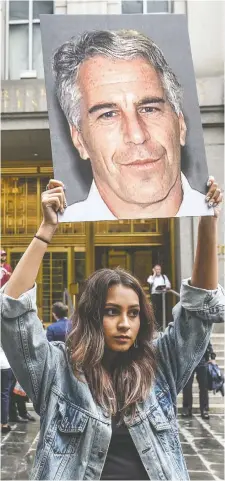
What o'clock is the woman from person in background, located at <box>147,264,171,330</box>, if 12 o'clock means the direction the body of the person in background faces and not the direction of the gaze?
The woman is roughly at 12 o'clock from the person in background.

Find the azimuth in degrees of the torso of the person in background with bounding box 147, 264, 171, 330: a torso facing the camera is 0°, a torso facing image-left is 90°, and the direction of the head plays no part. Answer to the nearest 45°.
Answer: approximately 0°

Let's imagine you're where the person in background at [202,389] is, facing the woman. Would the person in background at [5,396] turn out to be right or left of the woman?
right

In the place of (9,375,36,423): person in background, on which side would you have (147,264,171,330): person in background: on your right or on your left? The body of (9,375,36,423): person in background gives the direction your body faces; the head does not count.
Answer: on your left

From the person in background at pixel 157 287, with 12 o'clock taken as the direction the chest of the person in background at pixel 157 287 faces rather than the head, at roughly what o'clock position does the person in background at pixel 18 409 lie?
the person in background at pixel 18 409 is roughly at 1 o'clock from the person in background at pixel 157 287.

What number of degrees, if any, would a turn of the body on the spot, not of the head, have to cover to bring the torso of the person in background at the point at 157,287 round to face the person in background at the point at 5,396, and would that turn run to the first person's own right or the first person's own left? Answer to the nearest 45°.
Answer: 0° — they already face them

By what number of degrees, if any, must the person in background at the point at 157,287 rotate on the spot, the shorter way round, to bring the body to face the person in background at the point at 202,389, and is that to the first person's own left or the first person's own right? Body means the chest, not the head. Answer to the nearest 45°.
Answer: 0° — they already face them
